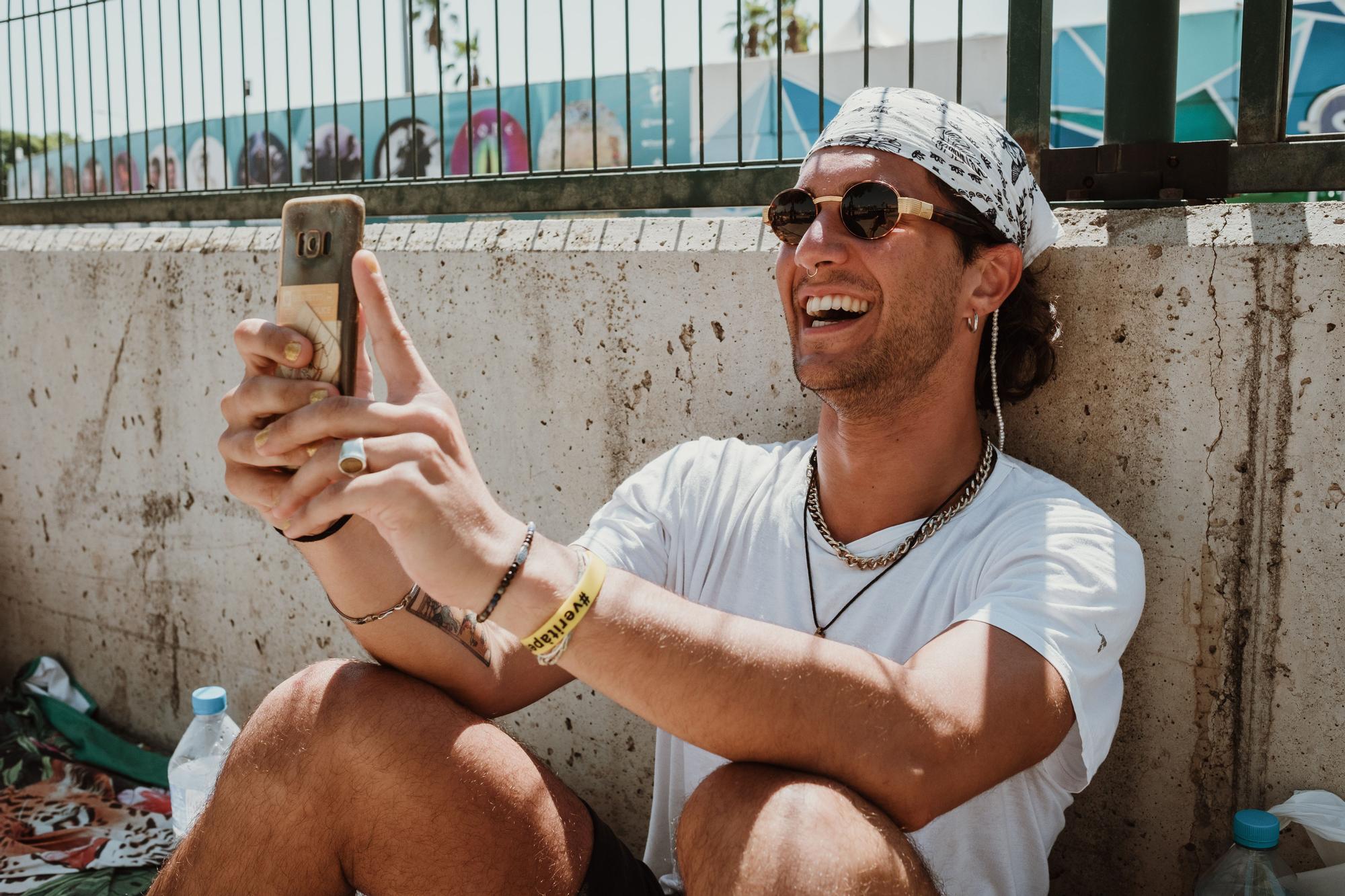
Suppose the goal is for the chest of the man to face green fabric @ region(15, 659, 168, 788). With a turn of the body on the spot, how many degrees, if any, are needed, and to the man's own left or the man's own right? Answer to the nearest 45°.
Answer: approximately 90° to the man's own right

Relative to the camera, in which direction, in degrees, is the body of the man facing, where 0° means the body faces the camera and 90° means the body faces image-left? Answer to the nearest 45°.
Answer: approximately 45°

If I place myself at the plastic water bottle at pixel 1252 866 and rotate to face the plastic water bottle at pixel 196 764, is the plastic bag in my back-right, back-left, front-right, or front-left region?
back-right

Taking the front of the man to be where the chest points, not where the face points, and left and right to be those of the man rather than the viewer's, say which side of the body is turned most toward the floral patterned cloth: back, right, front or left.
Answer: right

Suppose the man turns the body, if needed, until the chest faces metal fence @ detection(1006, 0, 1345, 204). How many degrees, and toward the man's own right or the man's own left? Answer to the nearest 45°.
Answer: approximately 180°

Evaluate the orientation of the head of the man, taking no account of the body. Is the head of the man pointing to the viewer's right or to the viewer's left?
to the viewer's left

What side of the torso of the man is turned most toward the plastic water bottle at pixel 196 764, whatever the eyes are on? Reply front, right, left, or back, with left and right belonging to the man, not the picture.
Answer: right

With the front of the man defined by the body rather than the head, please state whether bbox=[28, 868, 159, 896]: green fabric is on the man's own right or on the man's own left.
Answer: on the man's own right
